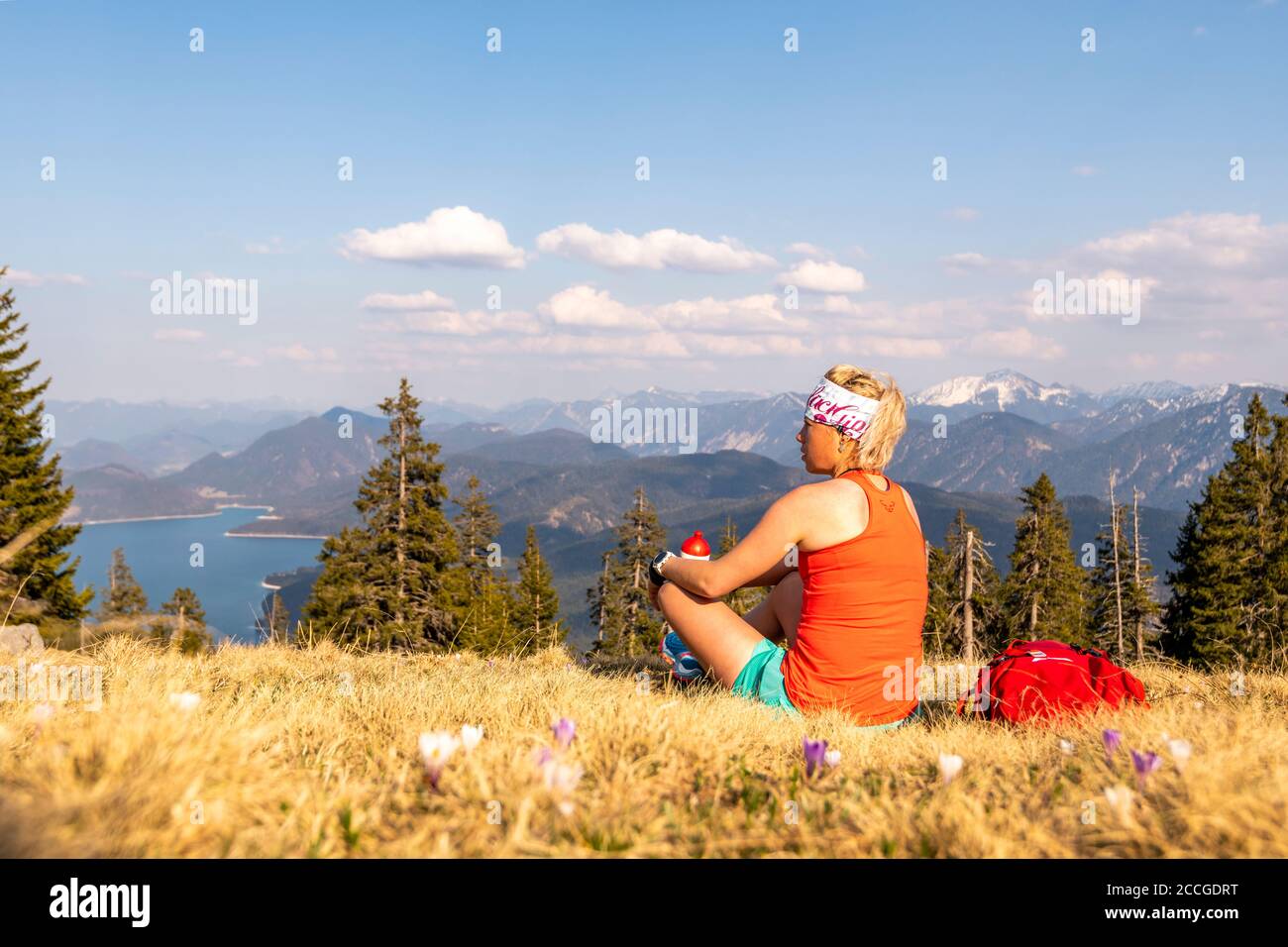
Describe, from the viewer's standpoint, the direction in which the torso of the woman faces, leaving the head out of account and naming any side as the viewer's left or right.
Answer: facing away from the viewer and to the left of the viewer

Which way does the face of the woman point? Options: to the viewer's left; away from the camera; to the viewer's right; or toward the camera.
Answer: to the viewer's left

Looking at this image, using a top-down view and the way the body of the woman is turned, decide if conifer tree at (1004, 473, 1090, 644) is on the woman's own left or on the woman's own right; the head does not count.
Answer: on the woman's own right

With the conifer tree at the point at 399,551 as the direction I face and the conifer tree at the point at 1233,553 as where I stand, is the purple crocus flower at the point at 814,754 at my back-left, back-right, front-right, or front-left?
front-left

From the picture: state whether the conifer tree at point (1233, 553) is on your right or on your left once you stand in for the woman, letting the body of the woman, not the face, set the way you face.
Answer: on your right

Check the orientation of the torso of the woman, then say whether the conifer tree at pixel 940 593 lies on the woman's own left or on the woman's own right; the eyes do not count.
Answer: on the woman's own right

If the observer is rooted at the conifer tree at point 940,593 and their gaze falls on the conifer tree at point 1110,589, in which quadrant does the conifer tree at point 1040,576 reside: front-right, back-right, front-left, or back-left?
front-left

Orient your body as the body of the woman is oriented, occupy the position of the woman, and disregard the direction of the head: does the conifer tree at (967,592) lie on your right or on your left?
on your right

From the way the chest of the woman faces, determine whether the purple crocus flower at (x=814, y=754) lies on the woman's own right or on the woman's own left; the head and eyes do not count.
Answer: on the woman's own left

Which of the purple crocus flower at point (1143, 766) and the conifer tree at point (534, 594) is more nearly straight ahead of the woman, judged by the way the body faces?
the conifer tree
